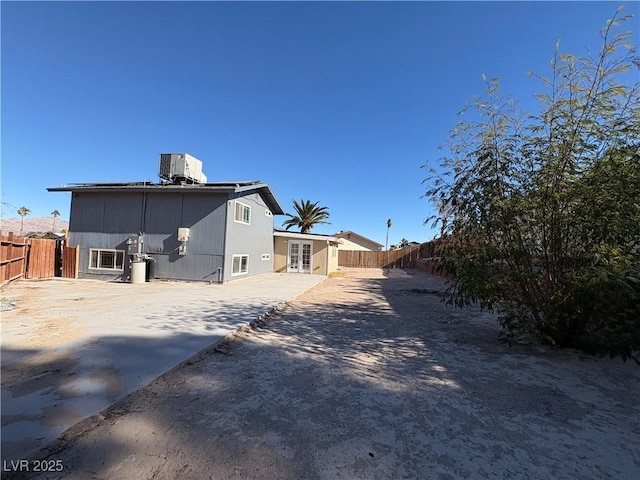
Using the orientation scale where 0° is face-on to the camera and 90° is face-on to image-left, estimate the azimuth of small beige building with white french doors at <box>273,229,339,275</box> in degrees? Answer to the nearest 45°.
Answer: approximately 0°

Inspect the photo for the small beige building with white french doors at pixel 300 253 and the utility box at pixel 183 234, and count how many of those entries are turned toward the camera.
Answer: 2

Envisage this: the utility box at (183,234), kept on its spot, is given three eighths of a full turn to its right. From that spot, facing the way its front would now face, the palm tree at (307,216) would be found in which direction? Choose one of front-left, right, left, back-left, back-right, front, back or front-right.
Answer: right

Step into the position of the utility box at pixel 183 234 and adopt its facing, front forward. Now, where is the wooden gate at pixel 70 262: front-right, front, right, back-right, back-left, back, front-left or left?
back-right

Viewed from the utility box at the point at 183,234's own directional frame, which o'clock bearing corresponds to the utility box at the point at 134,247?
the utility box at the point at 134,247 is roughly at 4 o'clock from the utility box at the point at 183,234.

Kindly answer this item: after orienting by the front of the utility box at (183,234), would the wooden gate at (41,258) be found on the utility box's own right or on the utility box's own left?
on the utility box's own right

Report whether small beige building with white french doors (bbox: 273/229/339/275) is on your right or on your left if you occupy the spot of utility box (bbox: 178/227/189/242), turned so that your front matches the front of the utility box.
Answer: on your left

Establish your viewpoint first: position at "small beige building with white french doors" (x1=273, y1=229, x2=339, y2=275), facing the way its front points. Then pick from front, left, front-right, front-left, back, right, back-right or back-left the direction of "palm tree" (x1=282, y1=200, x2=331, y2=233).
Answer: back

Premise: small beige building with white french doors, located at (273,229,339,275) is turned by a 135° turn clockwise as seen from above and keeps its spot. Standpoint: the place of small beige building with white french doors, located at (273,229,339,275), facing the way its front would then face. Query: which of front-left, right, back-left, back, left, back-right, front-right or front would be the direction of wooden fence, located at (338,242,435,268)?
right

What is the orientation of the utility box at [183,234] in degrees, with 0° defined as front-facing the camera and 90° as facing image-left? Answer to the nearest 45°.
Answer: approximately 0°

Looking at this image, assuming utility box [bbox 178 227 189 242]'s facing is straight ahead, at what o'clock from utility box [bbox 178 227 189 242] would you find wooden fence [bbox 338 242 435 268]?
The wooden fence is roughly at 8 o'clock from the utility box.

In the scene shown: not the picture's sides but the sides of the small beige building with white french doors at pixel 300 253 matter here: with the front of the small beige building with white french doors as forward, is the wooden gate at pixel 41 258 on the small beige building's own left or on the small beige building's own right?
on the small beige building's own right
